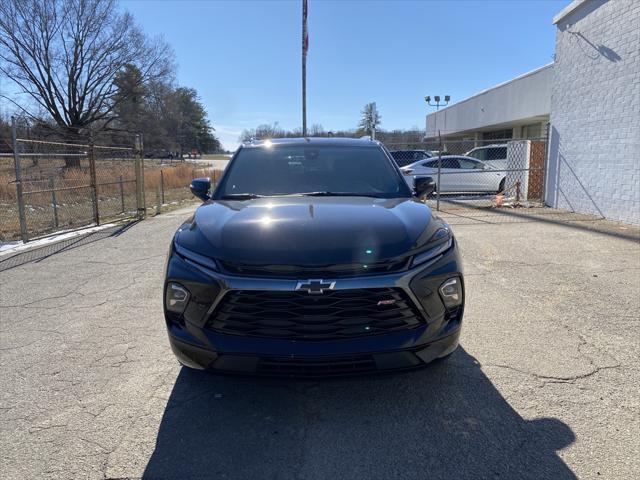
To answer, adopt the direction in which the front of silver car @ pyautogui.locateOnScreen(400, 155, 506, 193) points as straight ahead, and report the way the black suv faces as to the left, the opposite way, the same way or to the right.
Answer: to the right

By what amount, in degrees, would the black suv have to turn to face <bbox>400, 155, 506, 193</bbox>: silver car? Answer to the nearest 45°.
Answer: approximately 180°

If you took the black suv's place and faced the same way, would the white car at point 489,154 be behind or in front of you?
behind

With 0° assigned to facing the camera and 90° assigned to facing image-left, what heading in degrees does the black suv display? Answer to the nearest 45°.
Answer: approximately 0°

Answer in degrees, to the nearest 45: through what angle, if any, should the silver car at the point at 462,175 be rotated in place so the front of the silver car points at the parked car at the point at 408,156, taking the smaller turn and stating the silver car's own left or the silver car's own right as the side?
approximately 135° to the silver car's own left

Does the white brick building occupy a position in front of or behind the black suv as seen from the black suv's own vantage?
behind

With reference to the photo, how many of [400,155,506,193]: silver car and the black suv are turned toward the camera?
1

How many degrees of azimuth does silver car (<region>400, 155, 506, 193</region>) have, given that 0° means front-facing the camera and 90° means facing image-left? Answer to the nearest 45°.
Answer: approximately 270°

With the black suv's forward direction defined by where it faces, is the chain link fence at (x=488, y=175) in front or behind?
behind

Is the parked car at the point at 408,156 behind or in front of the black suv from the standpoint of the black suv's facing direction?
behind
